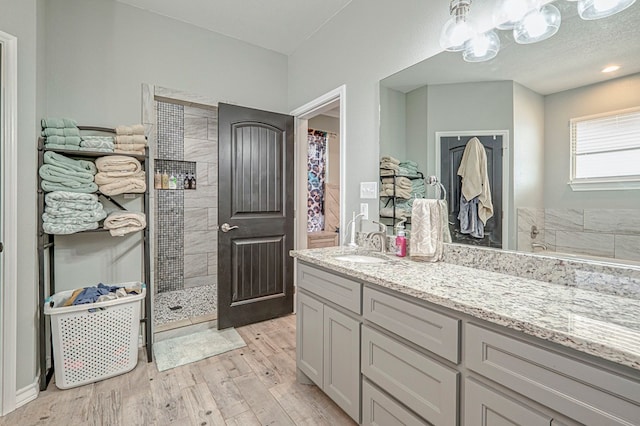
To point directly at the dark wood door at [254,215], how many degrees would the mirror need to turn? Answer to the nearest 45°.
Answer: approximately 45° to its right

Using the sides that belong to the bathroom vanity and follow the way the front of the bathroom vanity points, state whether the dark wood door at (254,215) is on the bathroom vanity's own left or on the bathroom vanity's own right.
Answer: on the bathroom vanity's own right

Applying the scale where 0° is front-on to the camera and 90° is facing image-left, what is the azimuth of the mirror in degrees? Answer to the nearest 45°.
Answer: approximately 45°

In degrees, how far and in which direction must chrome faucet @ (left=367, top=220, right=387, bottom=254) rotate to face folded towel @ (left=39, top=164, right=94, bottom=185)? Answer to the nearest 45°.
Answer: approximately 45° to its right

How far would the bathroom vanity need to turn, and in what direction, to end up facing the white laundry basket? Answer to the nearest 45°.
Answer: approximately 45° to its right

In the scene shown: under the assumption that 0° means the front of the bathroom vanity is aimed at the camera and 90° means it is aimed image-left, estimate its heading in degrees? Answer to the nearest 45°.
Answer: approximately 45°

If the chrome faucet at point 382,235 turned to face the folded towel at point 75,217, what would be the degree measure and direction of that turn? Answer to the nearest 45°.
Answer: approximately 45° to its right

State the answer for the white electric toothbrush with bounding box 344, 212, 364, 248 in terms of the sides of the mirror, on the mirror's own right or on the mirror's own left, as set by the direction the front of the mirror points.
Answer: on the mirror's own right

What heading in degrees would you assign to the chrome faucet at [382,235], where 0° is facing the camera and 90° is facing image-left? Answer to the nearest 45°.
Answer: approximately 45°
